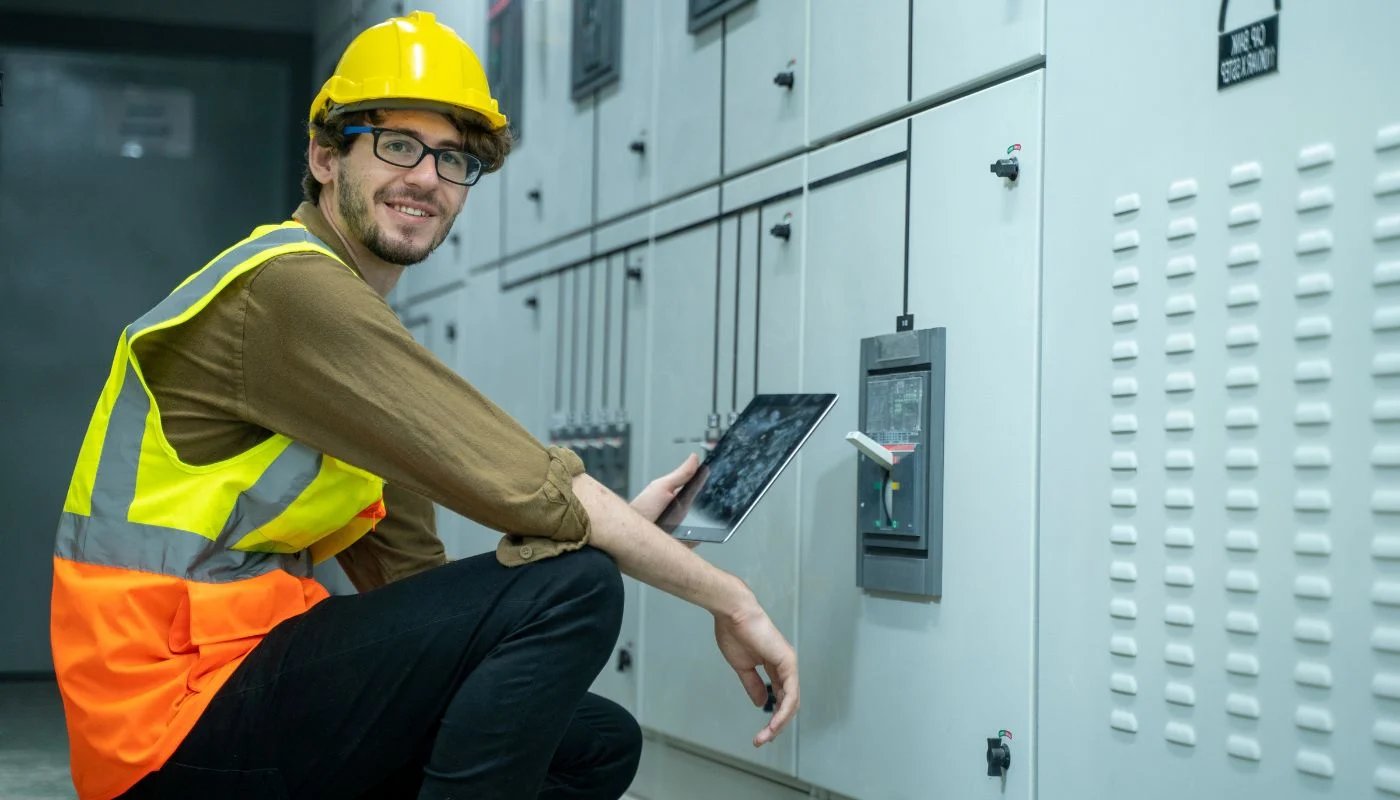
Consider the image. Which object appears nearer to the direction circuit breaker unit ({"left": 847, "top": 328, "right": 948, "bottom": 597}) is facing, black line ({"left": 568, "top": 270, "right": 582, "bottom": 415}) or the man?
the man

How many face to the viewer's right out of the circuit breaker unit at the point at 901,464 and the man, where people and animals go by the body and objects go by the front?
1

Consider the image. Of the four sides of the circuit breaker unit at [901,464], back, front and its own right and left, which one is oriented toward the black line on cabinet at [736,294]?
right

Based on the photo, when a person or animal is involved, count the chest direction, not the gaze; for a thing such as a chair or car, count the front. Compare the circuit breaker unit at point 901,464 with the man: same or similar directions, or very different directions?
very different directions

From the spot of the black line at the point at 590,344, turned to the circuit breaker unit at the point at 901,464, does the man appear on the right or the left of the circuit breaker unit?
right

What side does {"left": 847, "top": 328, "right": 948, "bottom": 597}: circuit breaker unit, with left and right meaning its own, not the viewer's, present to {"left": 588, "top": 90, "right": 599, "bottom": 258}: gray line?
right

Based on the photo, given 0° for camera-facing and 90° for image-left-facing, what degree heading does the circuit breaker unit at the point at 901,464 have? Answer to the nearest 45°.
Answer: approximately 45°

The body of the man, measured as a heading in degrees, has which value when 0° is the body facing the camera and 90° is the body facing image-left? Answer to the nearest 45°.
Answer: approximately 270°

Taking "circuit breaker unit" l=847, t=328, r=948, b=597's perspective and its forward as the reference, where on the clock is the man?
The man is roughly at 12 o'clock from the circuit breaker unit.
